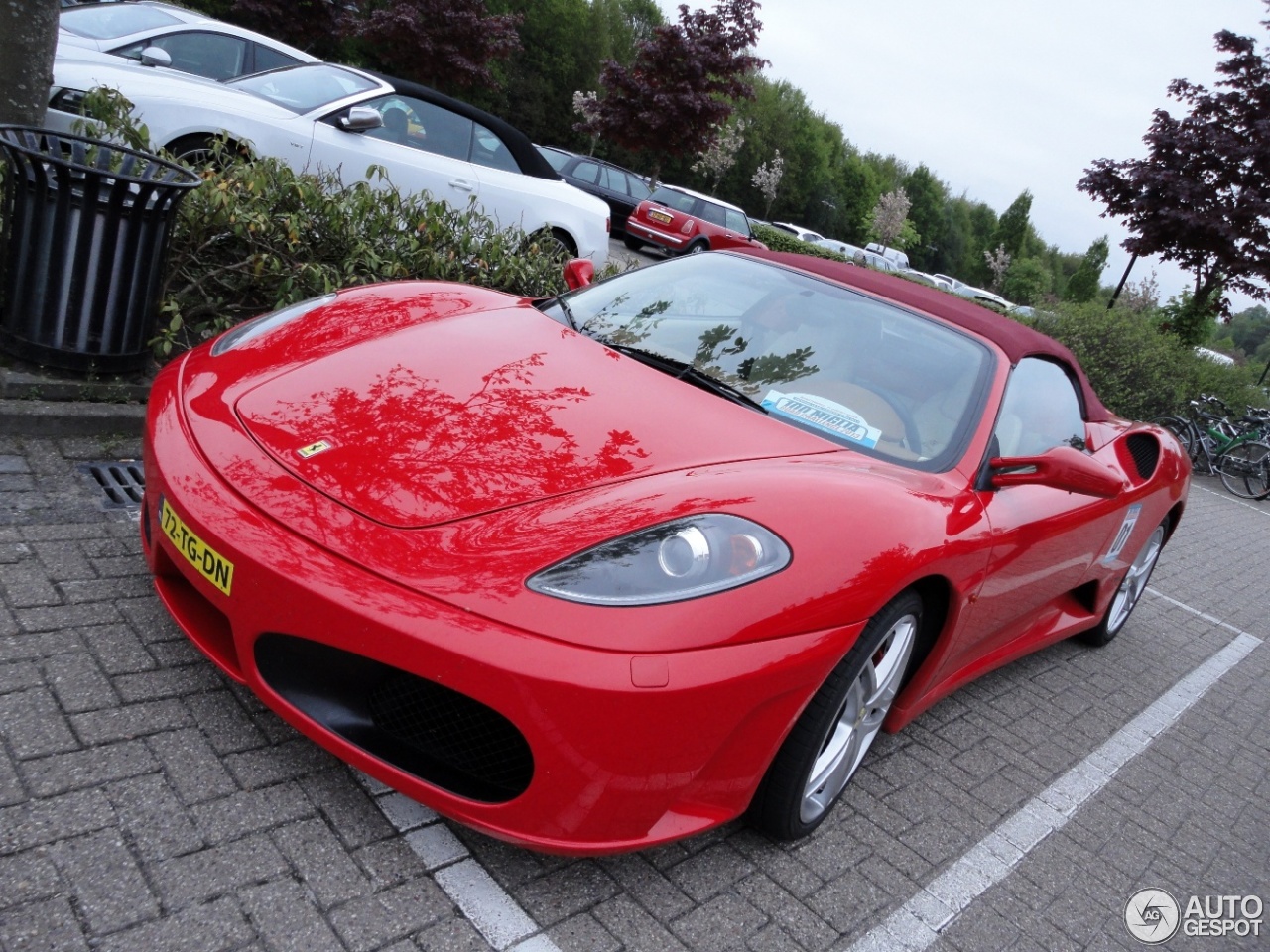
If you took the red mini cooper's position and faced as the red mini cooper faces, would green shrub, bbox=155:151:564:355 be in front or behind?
behind

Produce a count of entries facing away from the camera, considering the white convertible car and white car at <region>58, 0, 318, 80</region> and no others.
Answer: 0

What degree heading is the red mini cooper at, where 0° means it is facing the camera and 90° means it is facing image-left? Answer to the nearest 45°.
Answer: approximately 225°
